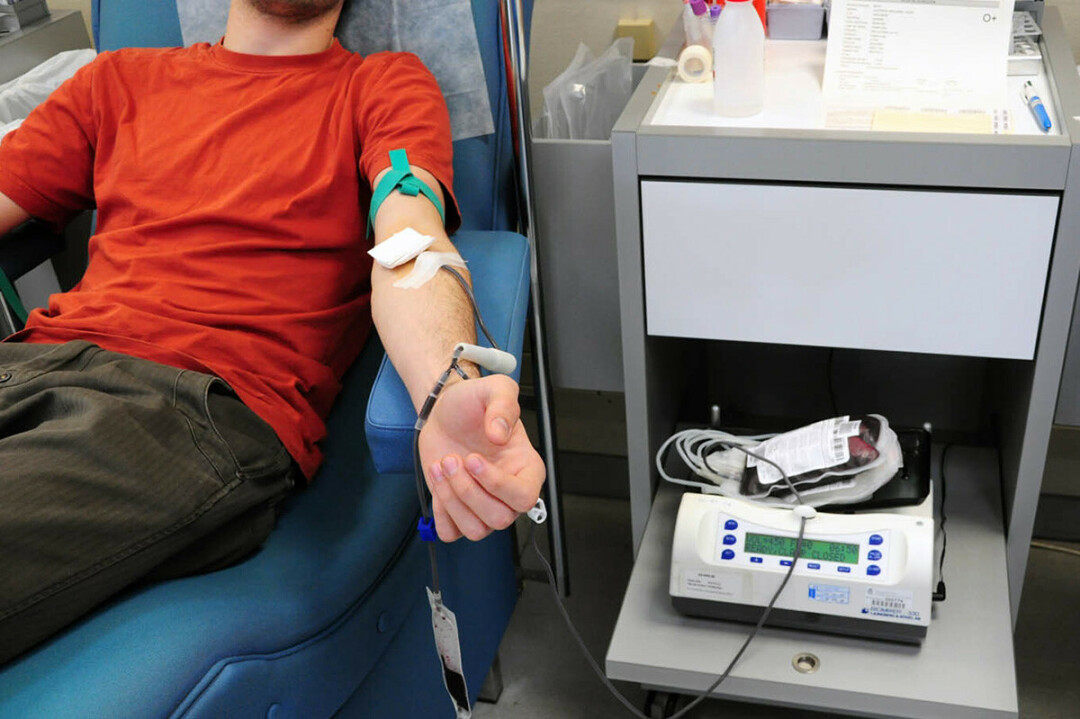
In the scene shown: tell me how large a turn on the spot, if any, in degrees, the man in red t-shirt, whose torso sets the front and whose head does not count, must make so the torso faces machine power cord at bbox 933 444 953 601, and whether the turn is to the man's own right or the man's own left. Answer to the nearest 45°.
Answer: approximately 90° to the man's own left

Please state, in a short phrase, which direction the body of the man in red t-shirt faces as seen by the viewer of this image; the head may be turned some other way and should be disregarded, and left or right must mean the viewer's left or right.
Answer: facing the viewer and to the left of the viewer

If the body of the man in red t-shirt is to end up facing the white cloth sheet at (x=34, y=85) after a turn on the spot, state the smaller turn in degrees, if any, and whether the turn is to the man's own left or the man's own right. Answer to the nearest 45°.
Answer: approximately 135° to the man's own right

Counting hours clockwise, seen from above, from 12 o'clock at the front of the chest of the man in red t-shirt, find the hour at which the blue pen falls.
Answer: The blue pen is roughly at 8 o'clock from the man in red t-shirt.

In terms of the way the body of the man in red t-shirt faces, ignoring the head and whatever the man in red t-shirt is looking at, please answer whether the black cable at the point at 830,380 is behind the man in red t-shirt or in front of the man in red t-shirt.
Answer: behind

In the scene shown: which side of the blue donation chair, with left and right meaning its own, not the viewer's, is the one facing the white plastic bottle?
back

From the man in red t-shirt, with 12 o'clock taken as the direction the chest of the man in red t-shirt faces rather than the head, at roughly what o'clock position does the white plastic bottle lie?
The white plastic bottle is roughly at 8 o'clock from the man in red t-shirt.

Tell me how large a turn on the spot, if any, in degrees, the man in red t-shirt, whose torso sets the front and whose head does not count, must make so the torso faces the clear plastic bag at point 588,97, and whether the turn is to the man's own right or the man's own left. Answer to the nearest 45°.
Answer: approximately 135° to the man's own left

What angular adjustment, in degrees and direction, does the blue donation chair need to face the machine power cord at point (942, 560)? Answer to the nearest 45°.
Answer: approximately 135° to its left
